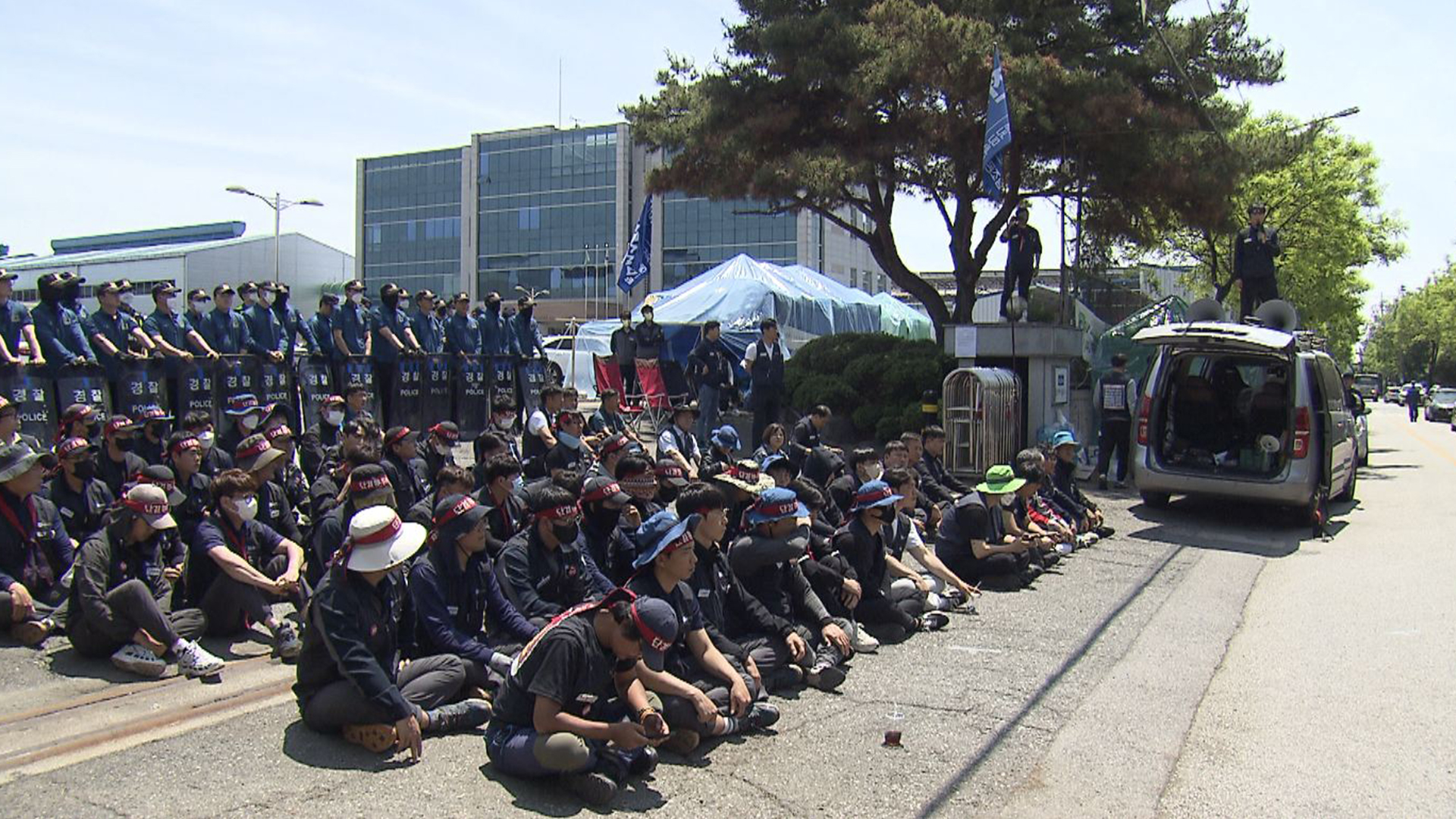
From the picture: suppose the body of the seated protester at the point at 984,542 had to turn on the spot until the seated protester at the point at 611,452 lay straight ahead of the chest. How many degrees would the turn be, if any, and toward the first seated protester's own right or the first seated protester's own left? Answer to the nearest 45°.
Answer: approximately 180°

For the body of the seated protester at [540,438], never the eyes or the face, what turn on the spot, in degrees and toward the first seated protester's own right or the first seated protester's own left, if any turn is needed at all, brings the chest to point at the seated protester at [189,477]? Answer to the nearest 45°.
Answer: approximately 135° to the first seated protester's own right

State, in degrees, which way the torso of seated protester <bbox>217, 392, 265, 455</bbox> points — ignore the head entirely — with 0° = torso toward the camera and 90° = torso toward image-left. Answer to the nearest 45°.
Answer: approximately 315°

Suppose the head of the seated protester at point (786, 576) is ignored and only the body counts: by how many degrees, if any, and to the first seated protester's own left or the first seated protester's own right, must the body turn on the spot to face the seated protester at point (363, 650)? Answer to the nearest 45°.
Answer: approximately 90° to the first seated protester's own right

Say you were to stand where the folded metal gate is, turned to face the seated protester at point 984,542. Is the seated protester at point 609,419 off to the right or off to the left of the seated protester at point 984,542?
right

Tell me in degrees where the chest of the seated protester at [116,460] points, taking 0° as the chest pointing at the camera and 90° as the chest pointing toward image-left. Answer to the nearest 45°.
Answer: approximately 315°

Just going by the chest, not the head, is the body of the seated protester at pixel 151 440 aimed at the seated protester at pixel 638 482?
yes

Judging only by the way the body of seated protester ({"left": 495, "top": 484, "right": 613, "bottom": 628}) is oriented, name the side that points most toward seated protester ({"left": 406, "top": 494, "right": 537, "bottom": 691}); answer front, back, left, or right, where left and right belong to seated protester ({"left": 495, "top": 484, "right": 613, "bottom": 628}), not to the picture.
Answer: right

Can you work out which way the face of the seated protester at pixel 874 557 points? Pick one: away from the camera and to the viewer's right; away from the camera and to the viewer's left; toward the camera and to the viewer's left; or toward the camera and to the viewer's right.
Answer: toward the camera and to the viewer's right

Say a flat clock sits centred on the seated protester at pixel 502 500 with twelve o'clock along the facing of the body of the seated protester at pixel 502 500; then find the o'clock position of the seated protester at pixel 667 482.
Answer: the seated protester at pixel 667 482 is roughly at 9 o'clock from the seated protester at pixel 502 500.

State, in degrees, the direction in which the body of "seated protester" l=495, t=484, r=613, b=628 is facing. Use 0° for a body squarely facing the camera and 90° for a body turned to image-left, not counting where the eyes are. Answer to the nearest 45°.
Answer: approximately 315°

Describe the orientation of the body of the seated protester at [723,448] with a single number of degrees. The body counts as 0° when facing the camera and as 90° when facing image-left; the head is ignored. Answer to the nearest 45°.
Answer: approximately 315°
